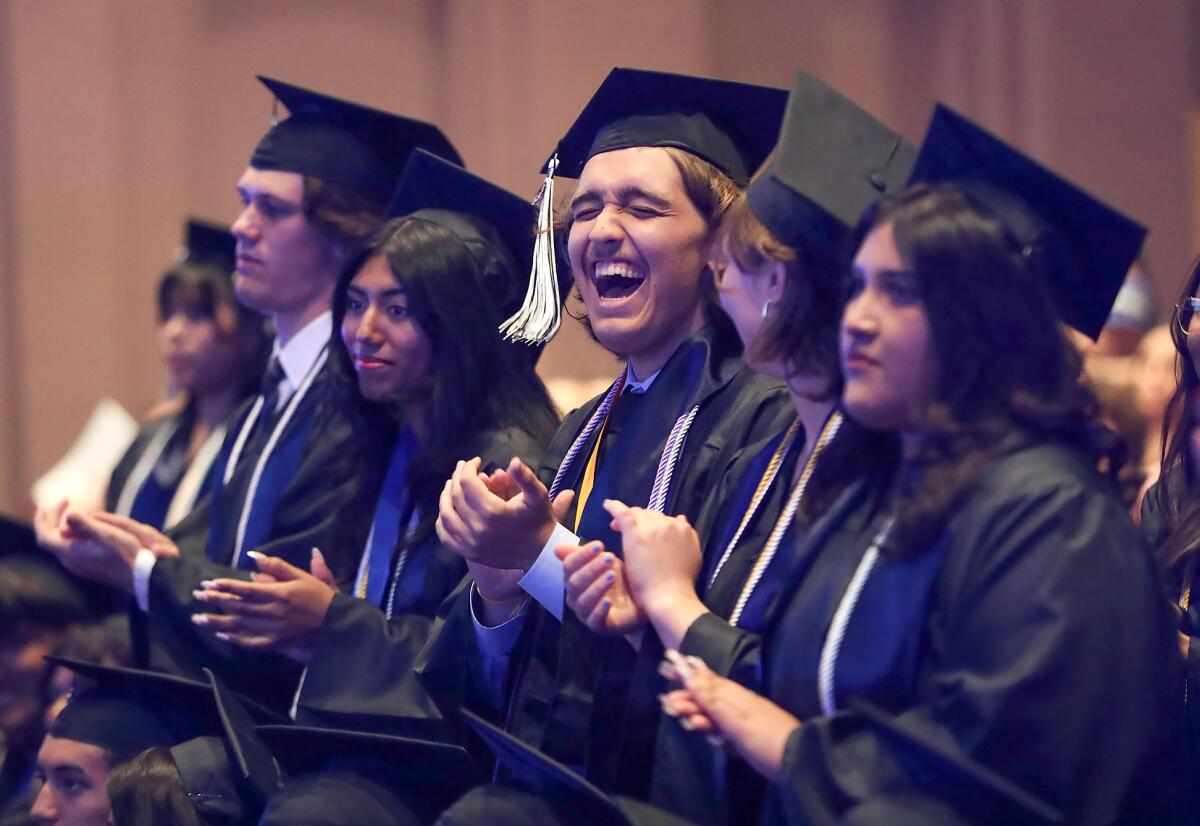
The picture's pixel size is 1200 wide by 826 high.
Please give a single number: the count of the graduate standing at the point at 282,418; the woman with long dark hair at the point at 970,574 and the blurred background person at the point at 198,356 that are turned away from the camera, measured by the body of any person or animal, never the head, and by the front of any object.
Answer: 0

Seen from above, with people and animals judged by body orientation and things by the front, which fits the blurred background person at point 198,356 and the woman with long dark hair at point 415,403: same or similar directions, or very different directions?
same or similar directions

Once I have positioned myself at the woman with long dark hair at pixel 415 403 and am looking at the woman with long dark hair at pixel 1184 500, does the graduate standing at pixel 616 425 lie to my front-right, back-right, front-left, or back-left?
front-right

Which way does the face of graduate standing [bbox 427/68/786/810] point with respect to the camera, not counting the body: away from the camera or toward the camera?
toward the camera

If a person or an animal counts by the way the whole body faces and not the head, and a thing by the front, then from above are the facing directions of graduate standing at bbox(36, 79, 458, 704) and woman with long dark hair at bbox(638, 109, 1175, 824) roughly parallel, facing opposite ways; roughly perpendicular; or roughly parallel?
roughly parallel

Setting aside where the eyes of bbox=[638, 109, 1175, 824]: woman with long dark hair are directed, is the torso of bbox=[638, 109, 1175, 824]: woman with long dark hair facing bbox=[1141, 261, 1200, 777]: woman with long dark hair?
no

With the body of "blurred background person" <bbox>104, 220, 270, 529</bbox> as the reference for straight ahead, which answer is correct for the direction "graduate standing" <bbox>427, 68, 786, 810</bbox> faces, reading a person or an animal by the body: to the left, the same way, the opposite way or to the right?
the same way

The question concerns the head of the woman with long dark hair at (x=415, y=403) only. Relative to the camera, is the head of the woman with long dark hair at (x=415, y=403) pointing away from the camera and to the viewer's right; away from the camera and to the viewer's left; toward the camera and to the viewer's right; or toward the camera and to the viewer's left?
toward the camera and to the viewer's left

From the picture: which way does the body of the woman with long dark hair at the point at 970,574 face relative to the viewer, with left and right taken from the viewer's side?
facing the viewer and to the left of the viewer

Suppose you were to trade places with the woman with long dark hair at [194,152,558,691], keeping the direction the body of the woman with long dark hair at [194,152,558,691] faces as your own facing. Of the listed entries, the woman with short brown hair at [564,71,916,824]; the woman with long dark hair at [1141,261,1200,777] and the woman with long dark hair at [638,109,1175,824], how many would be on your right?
0
